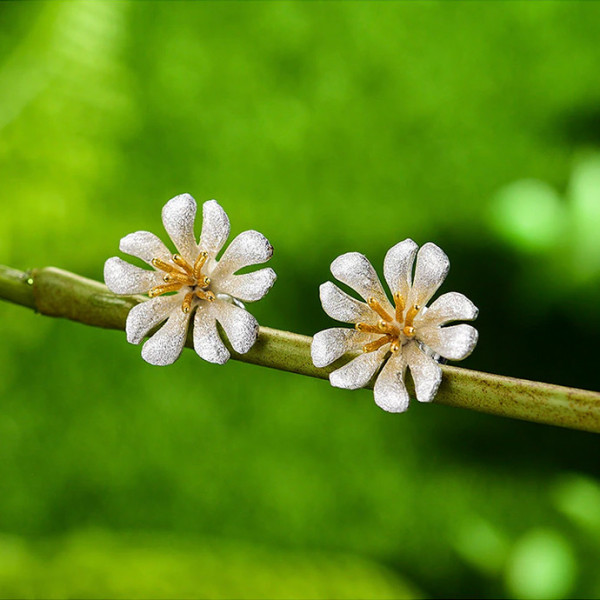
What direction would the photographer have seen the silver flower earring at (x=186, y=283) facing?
facing the viewer
